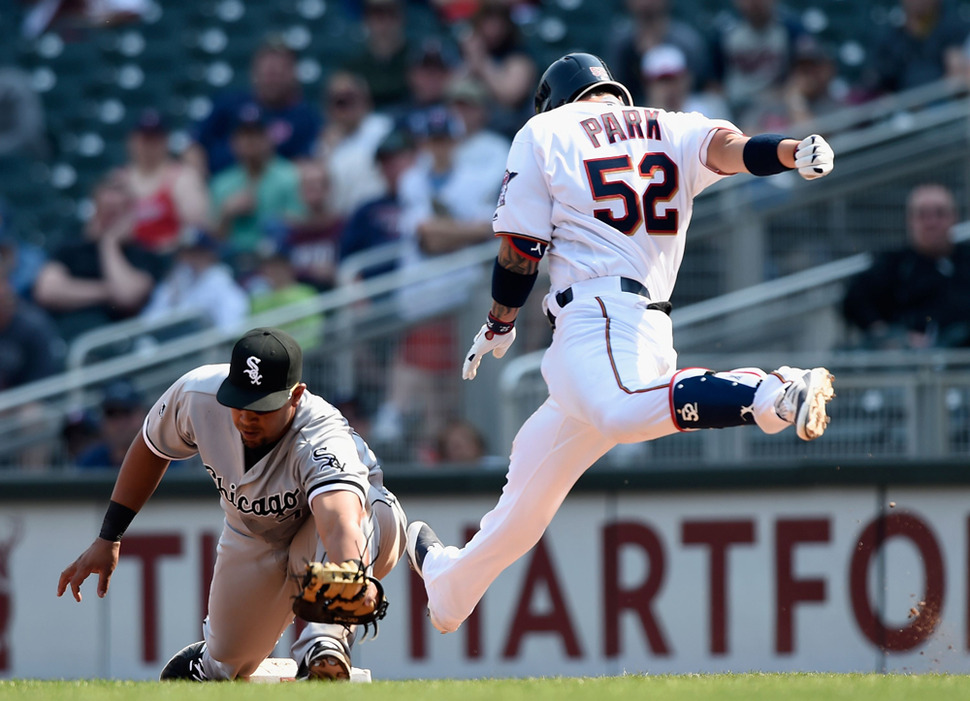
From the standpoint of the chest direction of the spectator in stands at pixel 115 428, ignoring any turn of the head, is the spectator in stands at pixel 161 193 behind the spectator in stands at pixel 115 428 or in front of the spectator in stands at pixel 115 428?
behind

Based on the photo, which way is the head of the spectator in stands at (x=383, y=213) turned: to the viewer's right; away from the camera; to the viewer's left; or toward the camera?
toward the camera

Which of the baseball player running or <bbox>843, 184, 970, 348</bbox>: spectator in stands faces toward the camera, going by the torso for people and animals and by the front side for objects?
the spectator in stands

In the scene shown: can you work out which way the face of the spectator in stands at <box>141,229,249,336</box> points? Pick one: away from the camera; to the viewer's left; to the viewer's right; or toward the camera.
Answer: toward the camera

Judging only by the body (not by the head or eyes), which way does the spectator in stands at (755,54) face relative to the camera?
toward the camera

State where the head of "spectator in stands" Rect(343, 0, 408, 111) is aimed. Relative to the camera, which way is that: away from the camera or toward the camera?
toward the camera

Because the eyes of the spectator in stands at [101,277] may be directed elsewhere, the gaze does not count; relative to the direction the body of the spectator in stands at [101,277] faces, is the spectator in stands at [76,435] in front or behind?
in front

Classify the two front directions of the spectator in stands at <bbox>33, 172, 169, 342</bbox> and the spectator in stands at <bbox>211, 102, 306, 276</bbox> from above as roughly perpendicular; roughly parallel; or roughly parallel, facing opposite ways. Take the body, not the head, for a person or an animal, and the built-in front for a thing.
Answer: roughly parallel

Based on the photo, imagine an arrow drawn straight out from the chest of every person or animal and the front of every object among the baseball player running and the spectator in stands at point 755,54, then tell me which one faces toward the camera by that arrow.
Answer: the spectator in stands

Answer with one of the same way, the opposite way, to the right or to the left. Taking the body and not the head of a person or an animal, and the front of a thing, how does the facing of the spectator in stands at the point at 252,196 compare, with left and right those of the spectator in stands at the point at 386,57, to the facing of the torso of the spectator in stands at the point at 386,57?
the same way

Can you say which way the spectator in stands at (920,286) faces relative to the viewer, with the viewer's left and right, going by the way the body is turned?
facing the viewer

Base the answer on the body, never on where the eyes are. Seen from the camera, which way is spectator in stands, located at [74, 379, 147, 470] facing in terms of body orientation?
toward the camera

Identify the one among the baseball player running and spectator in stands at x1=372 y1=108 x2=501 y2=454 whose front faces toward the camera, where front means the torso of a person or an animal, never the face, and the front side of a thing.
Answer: the spectator in stands

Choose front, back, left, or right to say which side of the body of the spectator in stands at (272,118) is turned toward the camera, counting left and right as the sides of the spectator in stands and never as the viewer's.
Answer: front

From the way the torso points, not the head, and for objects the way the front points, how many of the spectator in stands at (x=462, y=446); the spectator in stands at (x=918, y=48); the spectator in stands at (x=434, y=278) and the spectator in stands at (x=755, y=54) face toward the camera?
4
